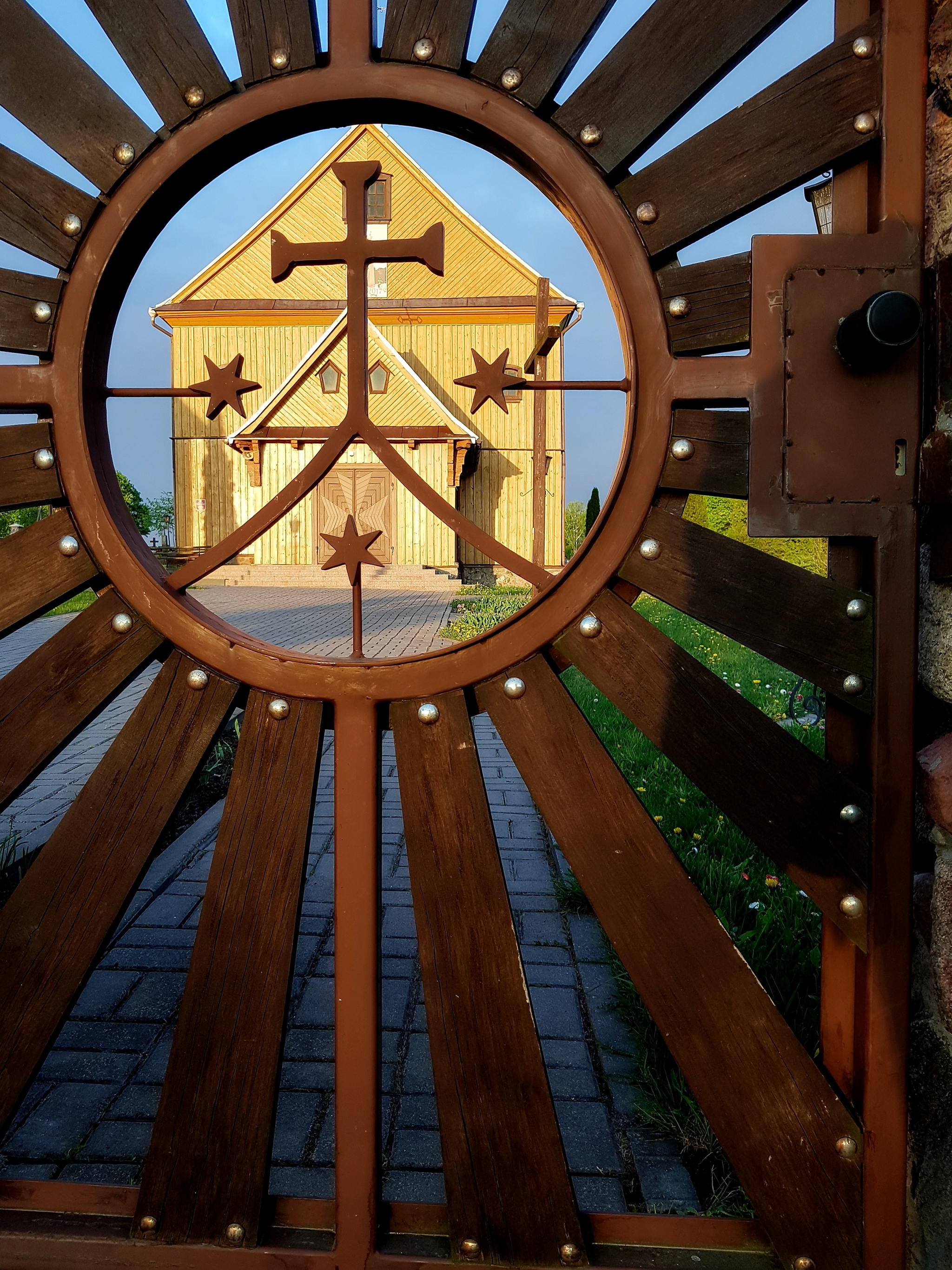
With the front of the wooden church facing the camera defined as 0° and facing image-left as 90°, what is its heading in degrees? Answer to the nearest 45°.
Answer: approximately 0°
